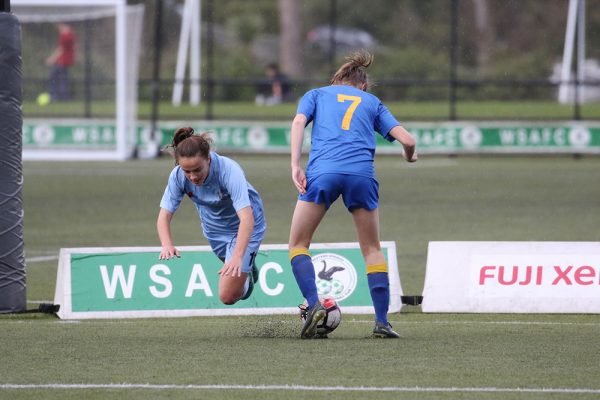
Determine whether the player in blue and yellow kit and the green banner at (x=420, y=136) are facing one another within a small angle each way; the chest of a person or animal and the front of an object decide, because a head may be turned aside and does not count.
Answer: yes

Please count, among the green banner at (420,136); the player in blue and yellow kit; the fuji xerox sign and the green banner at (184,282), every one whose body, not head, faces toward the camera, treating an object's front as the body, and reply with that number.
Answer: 3

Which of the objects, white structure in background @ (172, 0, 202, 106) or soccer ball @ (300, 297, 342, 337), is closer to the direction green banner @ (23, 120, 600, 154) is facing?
the soccer ball

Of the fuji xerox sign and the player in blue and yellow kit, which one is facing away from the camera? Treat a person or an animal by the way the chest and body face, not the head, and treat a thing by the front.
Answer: the player in blue and yellow kit

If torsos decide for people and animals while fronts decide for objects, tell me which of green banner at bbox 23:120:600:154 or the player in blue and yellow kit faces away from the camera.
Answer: the player in blue and yellow kit

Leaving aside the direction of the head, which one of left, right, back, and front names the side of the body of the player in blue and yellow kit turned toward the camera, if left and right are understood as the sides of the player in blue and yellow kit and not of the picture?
back

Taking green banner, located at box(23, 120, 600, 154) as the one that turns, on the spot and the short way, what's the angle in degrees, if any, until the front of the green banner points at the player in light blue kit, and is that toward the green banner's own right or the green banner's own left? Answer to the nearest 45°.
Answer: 0° — it already faces them

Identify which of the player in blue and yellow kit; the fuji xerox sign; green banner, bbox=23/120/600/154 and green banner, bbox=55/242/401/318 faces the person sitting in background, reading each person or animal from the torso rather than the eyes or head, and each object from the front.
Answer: the player in blue and yellow kit

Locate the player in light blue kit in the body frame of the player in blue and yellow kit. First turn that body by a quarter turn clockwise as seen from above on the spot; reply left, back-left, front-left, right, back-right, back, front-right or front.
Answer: back

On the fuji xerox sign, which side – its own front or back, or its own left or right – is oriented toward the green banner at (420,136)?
back

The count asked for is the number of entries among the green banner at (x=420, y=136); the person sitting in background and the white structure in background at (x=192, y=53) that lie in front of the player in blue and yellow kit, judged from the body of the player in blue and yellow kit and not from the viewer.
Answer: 3
